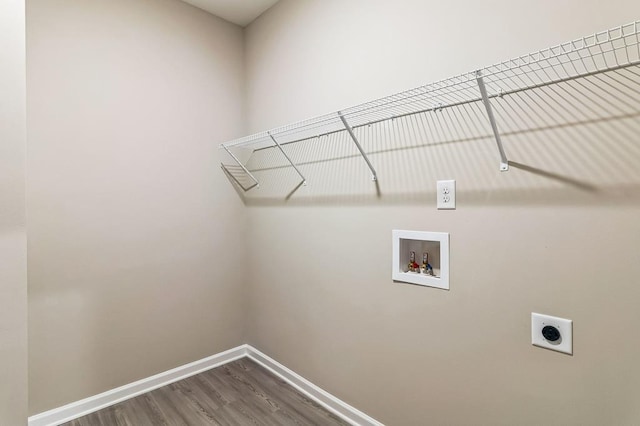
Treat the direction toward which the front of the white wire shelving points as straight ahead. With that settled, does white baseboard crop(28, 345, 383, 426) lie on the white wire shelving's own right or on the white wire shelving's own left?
on the white wire shelving's own right

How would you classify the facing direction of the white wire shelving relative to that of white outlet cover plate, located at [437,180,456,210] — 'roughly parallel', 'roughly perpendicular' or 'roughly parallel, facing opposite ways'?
roughly parallel

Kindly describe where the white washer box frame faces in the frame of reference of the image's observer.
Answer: facing the viewer and to the left of the viewer

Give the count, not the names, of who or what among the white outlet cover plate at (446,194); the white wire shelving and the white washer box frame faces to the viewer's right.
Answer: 0

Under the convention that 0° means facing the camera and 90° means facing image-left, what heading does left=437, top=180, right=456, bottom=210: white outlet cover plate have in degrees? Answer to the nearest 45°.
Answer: approximately 45°

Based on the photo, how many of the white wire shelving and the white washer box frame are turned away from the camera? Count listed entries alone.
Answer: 0
